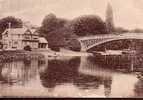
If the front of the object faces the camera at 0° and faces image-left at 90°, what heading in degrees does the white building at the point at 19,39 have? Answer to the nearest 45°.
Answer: approximately 0°
